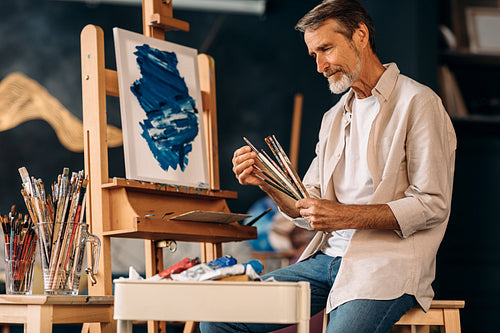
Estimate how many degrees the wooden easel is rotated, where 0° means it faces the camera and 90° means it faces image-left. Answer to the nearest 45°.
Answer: approximately 315°

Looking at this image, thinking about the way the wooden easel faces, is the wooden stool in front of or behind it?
in front

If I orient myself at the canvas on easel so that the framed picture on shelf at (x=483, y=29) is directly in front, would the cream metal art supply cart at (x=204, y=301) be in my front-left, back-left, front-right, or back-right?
back-right

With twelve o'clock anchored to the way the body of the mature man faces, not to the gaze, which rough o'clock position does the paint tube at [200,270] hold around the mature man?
The paint tube is roughly at 12 o'clock from the mature man.

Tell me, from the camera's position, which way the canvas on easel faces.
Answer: facing the viewer and to the right of the viewer

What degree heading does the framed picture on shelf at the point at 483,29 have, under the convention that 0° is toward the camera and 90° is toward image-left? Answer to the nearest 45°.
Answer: approximately 0°

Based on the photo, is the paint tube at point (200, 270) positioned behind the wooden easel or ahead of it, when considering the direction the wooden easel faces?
ahead

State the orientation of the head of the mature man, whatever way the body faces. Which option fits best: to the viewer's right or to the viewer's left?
to the viewer's left

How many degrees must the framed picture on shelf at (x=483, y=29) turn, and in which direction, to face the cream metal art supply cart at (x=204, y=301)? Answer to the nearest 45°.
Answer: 0° — it already faces it
